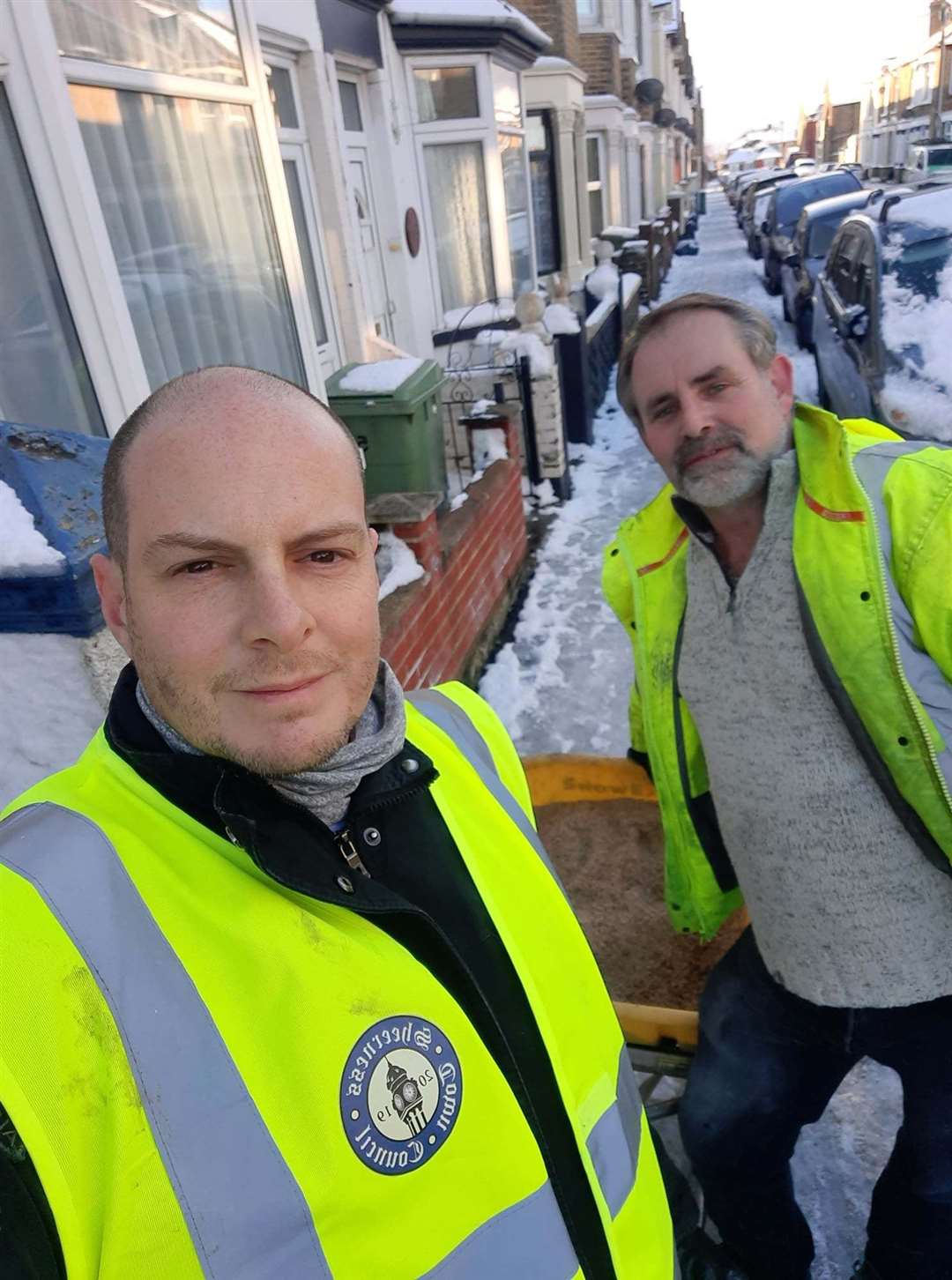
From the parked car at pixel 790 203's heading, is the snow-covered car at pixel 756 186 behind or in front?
behind

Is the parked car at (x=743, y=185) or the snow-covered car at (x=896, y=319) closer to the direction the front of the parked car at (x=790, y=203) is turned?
the snow-covered car

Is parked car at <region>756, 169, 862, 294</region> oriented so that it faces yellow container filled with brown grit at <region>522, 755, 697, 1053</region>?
yes

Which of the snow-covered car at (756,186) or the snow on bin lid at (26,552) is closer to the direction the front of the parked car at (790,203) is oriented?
the snow on bin lid

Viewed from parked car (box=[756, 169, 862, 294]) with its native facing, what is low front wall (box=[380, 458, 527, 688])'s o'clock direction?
The low front wall is roughly at 12 o'clock from the parked car.

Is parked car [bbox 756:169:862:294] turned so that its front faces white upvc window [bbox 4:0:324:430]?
yes

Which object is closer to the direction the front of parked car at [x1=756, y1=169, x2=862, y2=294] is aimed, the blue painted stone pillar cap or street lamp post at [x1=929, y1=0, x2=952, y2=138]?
the blue painted stone pillar cap

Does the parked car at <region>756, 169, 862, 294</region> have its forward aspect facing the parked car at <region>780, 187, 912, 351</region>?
yes

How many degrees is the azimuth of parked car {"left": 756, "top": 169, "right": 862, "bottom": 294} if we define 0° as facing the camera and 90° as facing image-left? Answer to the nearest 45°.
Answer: approximately 0°

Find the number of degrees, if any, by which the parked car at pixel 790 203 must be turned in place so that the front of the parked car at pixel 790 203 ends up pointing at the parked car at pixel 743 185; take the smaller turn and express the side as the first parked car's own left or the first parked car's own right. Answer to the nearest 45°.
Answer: approximately 180°
